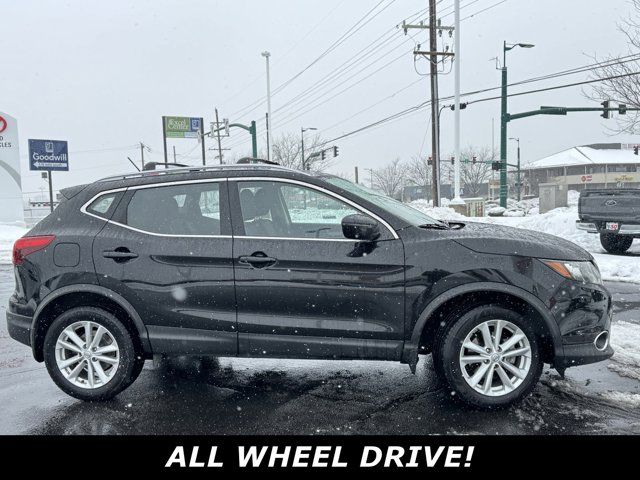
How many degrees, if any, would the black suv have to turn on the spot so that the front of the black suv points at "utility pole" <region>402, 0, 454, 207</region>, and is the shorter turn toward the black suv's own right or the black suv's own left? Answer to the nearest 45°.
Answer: approximately 90° to the black suv's own left

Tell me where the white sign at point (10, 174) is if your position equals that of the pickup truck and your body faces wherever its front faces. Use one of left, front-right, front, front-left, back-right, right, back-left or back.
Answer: left

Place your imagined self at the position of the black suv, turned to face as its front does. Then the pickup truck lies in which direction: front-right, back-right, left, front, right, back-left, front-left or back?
front-left

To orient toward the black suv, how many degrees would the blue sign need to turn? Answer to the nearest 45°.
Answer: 0° — it already faces it

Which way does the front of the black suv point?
to the viewer's right

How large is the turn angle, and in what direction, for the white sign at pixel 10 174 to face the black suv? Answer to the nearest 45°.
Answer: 0° — it already faces it

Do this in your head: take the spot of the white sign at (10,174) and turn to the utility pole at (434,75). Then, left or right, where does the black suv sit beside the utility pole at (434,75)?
right

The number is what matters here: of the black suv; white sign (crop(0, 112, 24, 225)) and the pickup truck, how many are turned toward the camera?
1

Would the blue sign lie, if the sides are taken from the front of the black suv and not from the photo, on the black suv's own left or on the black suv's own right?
on the black suv's own left

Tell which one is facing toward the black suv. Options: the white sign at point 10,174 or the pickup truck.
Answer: the white sign

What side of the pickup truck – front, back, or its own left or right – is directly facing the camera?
back

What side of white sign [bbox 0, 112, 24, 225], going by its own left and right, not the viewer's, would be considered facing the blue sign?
back
